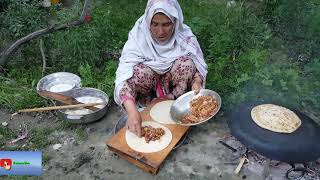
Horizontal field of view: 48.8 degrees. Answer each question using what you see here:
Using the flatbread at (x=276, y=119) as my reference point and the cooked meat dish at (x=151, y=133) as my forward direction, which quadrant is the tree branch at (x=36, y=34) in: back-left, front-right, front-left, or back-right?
front-right

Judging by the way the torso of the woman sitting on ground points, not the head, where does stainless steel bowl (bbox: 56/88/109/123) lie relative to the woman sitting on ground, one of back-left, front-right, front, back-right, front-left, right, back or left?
right

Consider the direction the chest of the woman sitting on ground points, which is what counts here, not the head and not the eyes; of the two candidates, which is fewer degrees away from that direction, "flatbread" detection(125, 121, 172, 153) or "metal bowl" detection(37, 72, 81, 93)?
the flatbread

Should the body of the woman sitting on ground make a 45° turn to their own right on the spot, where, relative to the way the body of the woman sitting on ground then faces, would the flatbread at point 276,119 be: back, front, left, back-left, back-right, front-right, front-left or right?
left

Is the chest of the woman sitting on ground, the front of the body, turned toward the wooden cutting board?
yes

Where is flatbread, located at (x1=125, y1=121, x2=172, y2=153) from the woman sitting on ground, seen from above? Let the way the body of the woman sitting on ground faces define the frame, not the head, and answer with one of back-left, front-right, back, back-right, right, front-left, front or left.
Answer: front

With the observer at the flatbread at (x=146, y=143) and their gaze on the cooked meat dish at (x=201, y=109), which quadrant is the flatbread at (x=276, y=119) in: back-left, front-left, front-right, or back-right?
front-right

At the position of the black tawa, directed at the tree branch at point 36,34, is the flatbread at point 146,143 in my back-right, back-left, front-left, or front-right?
front-left

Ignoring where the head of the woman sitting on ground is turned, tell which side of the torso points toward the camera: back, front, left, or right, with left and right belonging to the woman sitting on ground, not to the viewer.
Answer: front

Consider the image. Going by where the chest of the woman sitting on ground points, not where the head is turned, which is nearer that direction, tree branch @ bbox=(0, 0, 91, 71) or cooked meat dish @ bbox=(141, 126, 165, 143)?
the cooked meat dish

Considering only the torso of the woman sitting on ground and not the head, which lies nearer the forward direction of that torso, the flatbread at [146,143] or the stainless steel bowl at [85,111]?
the flatbread

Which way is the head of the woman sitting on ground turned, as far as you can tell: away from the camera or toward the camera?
toward the camera

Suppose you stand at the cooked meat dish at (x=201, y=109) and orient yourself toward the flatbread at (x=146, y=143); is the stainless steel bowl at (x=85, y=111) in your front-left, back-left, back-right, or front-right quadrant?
front-right

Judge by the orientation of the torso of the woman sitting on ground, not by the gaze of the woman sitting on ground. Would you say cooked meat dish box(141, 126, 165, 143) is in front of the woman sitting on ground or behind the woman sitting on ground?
in front
